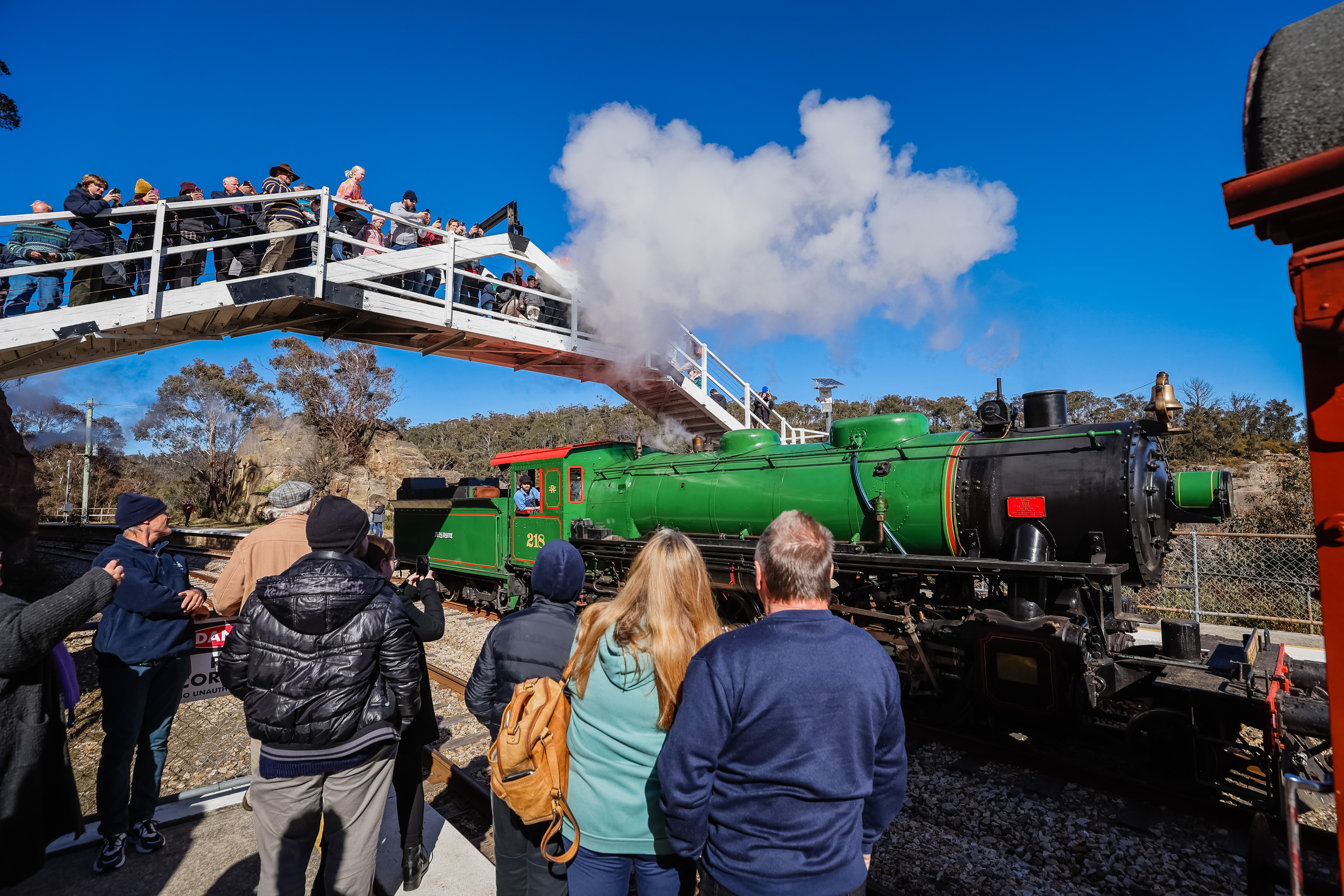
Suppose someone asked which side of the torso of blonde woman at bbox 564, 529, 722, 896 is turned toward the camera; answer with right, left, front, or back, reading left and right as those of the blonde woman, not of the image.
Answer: back

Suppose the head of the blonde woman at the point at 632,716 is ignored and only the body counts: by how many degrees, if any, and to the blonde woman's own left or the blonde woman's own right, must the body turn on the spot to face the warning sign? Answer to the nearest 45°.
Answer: approximately 45° to the blonde woman's own left

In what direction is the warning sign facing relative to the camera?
toward the camera

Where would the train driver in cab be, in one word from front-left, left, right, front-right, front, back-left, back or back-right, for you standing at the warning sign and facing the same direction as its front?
back-left

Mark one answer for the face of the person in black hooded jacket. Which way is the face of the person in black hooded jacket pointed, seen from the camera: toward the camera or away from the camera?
away from the camera

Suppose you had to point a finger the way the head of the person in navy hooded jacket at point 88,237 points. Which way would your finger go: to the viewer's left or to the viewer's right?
to the viewer's right

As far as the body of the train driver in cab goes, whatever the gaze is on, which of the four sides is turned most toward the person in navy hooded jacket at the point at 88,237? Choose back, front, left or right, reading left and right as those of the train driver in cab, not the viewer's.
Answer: right

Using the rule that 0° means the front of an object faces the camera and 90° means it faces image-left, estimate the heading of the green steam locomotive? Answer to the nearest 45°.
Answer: approximately 315°

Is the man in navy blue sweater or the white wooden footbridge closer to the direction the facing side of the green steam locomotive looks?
the man in navy blue sweater

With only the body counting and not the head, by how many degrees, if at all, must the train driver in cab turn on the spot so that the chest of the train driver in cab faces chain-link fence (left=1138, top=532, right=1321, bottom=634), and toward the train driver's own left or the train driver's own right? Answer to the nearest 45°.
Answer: approximately 45° to the train driver's own left

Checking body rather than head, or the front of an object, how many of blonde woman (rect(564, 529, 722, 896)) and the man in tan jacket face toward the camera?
0

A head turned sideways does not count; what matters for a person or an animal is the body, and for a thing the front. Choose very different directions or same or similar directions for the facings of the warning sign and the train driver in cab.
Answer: same or similar directions

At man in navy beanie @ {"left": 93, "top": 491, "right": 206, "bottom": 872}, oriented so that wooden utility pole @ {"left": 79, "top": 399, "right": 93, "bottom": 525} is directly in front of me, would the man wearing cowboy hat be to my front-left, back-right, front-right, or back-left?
front-right

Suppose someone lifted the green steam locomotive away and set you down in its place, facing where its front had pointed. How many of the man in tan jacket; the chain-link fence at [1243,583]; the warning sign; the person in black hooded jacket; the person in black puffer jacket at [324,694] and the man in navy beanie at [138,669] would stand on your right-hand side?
5

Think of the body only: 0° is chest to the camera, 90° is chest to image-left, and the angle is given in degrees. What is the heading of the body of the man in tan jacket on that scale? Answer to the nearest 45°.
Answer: approximately 225°

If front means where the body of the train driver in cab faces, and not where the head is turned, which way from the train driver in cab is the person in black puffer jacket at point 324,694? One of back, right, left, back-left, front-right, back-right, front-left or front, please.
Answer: front-right

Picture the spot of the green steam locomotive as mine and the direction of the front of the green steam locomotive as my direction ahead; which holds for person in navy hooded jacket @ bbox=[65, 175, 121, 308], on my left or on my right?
on my right

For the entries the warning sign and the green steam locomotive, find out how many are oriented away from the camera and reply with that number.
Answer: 0
